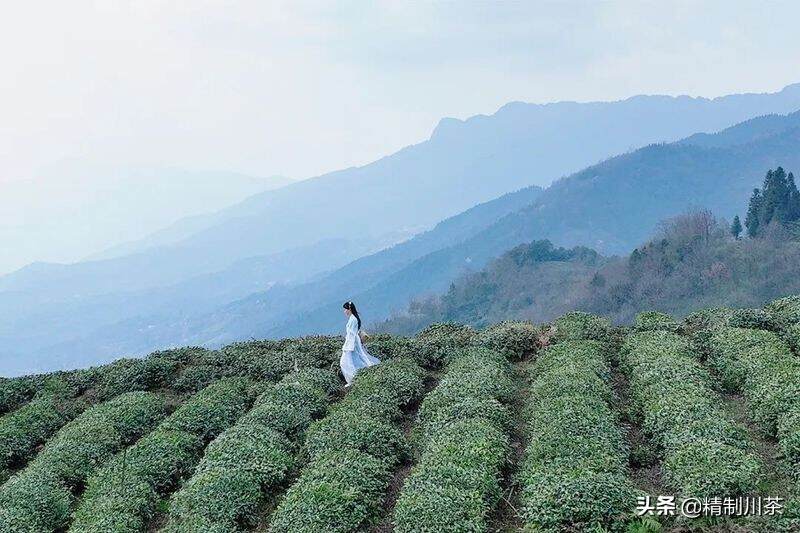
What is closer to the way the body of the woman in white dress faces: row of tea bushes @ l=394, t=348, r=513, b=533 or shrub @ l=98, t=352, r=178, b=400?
the shrub

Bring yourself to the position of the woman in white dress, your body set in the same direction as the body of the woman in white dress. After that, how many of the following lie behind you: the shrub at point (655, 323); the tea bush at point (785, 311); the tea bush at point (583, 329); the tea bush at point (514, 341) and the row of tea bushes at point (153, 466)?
4

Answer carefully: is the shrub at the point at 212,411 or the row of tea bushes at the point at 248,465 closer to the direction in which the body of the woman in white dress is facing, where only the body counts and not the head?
the shrub

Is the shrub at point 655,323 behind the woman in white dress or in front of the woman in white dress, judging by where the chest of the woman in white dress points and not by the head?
behind

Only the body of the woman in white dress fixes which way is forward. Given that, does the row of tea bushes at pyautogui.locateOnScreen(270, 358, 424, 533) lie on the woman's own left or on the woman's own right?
on the woman's own left

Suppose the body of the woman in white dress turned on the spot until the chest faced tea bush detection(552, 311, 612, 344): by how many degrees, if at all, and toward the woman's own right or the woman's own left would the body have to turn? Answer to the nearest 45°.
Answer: approximately 180°

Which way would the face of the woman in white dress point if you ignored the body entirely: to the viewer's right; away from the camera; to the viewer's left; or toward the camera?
to the viewer's left

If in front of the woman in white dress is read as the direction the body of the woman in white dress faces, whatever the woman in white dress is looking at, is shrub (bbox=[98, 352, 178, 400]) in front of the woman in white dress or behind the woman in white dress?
in front

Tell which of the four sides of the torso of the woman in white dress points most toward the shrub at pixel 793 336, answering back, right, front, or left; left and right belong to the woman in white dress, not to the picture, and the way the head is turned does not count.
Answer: back

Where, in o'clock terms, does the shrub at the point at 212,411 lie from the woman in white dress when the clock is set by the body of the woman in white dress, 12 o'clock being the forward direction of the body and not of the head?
The shrub is roughly at 11 o'clock from the woman in white dress.

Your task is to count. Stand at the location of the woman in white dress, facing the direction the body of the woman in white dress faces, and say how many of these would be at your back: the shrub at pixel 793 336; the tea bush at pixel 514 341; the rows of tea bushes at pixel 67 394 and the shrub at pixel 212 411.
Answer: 2

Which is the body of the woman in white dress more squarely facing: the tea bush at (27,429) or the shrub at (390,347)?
the tea bush

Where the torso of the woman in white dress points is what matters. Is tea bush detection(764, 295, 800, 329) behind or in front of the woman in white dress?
behind

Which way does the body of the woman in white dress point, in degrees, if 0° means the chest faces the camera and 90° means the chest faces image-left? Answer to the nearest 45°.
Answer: approximately 90°

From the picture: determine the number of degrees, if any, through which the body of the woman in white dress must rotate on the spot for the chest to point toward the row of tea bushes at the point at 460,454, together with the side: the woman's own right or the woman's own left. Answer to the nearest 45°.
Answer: approximately 90° to the woman's own left

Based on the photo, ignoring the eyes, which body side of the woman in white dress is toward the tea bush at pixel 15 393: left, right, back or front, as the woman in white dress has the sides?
front
